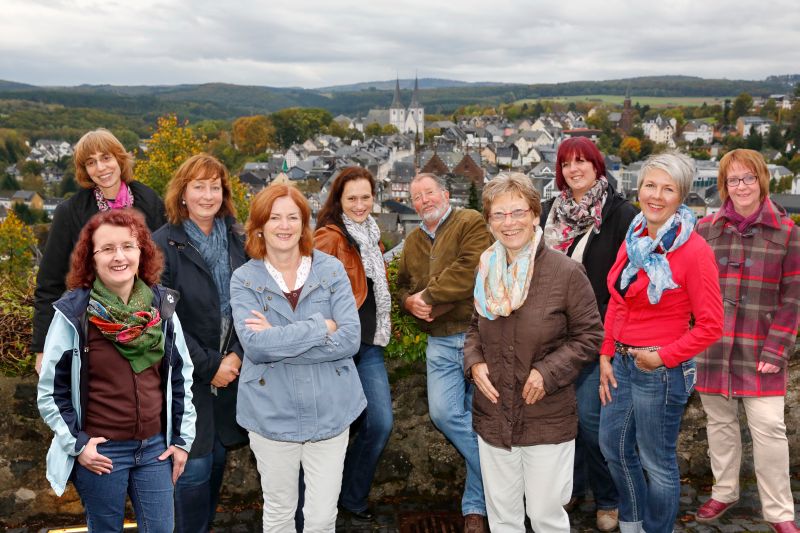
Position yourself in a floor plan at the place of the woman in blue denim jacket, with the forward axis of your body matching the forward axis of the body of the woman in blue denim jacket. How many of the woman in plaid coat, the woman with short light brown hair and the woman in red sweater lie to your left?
3

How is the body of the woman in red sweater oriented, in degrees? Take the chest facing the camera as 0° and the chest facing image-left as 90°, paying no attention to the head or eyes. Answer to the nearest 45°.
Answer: approximately 45°

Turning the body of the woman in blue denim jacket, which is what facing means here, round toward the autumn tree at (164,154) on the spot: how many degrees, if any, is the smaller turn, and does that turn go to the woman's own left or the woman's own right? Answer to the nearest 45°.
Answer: approximately 180°

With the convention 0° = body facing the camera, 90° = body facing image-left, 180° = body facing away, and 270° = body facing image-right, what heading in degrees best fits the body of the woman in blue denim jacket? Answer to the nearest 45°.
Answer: approximately 0°

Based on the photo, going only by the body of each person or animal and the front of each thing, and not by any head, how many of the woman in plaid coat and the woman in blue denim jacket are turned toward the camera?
2

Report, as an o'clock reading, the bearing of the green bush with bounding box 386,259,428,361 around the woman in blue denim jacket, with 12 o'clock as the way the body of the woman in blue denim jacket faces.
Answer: The green bush is roughly at 7 o'clock from the woman in blue denim jacket.

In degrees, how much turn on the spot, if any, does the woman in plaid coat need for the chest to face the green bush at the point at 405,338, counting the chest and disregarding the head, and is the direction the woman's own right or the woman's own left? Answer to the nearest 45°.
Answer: approximately 90° to the woman's own right

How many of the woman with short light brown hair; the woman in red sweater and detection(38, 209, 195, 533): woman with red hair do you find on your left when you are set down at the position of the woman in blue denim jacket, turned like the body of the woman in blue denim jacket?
2

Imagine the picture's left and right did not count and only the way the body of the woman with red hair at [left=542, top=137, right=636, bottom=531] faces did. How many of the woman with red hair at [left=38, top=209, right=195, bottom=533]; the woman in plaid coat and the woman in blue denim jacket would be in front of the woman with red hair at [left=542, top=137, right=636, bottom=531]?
2

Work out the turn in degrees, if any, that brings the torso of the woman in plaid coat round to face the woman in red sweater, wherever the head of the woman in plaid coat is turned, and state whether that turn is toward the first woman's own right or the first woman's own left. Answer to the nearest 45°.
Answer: approximately 45° to the first woman's own right

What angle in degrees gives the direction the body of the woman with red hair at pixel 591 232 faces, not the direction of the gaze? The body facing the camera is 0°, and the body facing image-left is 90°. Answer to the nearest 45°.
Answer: approximately 45°

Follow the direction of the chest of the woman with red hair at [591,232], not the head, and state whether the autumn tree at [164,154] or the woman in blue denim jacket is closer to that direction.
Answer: the woman in blue denim jacket
